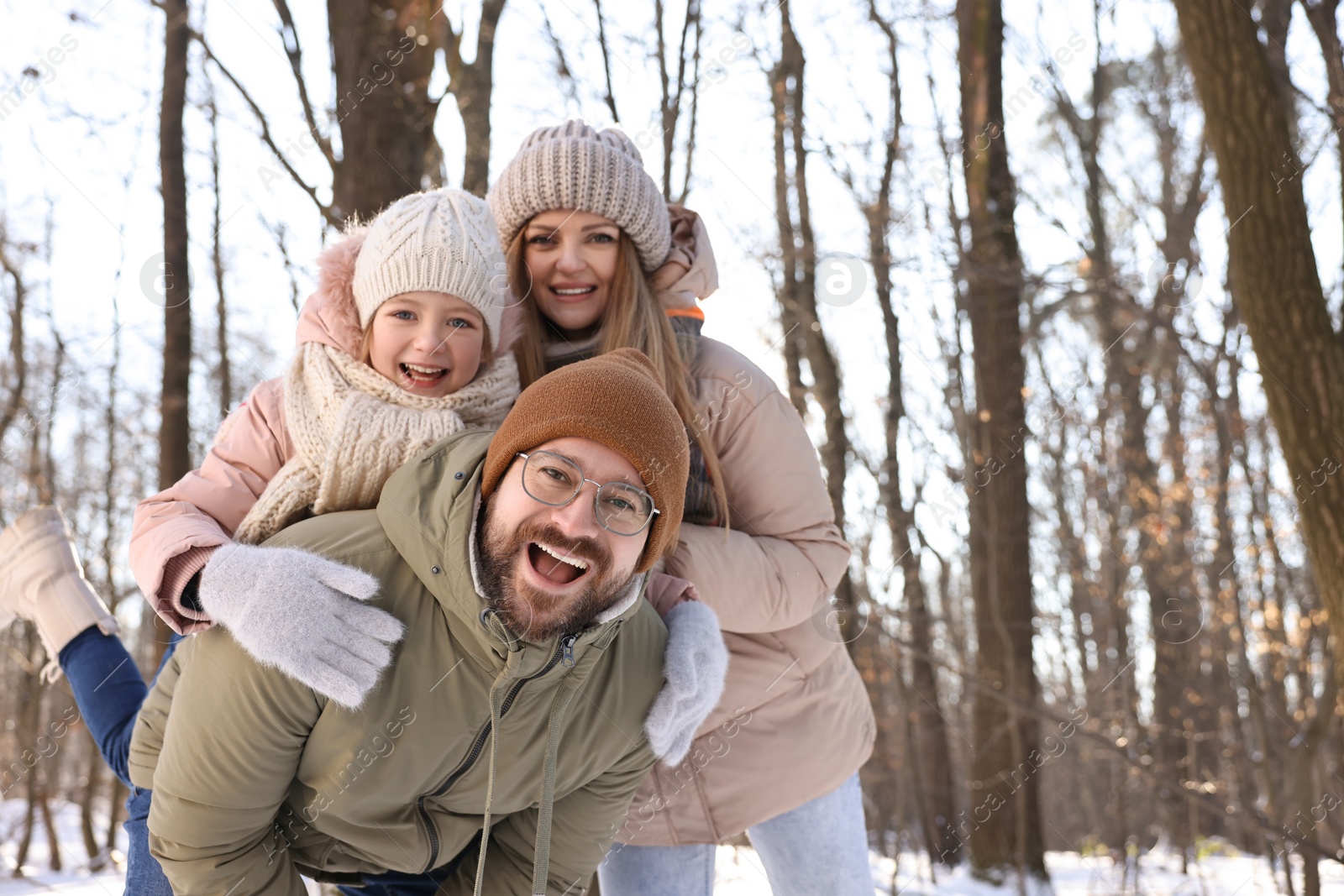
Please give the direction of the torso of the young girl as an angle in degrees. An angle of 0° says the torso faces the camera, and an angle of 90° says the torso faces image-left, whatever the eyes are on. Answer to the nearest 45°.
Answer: approximately 315°

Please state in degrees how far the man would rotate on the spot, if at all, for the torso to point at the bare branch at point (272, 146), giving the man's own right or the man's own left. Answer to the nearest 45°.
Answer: approximately 180°

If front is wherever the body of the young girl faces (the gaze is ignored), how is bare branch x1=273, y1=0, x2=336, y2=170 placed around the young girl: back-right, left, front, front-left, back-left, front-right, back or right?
back-left

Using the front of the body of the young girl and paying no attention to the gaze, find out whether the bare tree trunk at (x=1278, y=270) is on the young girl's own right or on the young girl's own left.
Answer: on the young girl's own left

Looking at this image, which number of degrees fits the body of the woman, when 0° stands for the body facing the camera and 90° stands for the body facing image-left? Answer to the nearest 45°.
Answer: approximately 45°

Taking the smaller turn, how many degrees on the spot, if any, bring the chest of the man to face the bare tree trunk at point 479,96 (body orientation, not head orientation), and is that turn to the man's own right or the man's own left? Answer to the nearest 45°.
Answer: approximately 180°

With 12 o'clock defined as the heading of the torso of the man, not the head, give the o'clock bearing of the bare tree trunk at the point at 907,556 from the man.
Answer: The bare tree trunk is roughly at 7 o'clock from the man.
